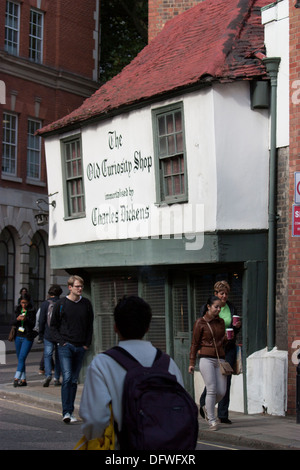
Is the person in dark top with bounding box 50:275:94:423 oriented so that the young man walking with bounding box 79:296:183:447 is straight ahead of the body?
yes

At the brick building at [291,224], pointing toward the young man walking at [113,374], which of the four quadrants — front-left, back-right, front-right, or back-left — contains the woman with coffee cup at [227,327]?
front-right

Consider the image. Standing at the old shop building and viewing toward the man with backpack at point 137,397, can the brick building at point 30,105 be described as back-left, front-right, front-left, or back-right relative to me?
back-right

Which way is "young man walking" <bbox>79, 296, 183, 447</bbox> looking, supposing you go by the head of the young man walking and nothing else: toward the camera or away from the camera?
away from the camera

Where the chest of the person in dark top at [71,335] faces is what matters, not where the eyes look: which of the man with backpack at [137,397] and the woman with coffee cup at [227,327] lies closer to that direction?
the man with backpack

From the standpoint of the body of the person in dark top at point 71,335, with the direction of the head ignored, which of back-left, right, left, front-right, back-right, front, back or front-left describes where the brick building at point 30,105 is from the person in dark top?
back

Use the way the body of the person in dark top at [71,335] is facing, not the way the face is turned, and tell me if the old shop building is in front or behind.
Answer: behind

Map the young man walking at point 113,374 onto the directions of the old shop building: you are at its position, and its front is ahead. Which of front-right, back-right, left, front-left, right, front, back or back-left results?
front-left

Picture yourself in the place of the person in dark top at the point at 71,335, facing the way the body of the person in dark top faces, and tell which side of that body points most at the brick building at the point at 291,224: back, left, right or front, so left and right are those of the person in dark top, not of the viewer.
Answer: left

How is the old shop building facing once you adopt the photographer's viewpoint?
facing the viewer and to the left of the viewer

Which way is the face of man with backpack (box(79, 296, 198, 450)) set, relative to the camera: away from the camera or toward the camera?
away from the camera

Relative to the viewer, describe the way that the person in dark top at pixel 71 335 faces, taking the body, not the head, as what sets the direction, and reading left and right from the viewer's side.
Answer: facing the viewer

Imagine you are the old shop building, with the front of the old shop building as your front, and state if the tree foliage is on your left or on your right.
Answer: on your right

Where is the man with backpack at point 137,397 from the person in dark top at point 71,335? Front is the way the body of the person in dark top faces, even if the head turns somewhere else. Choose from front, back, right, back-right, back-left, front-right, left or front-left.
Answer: front

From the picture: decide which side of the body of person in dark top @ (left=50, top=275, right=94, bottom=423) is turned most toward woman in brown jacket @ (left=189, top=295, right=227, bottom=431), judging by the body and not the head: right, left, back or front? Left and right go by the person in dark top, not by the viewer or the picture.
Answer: left
